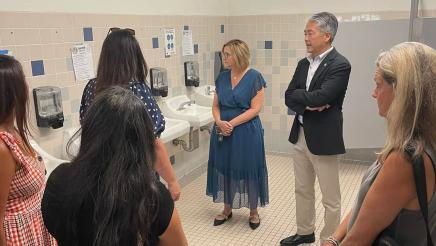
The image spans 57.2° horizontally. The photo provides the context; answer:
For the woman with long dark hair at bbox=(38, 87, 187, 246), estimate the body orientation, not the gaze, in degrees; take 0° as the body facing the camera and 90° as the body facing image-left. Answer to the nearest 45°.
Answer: approximately 180°

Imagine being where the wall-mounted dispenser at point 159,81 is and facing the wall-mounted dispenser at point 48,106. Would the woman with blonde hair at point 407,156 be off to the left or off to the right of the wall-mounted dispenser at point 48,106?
left

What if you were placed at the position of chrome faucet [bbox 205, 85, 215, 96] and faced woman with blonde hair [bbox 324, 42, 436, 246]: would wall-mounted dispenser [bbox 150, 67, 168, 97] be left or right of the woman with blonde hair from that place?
right

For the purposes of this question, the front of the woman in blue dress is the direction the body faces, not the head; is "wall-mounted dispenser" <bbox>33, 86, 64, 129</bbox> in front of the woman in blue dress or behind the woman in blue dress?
in front

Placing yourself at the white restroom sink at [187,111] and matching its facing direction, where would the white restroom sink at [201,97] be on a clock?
the white restroom sink at [201,97] is roughly at 8 o'clock from the white restroom sink at [187,111].

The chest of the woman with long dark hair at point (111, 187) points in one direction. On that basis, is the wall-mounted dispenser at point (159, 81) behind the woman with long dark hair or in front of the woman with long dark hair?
in front

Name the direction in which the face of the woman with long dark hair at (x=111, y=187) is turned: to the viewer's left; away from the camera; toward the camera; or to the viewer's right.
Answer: away from the camera

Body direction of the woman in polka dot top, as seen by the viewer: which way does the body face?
away from the camera

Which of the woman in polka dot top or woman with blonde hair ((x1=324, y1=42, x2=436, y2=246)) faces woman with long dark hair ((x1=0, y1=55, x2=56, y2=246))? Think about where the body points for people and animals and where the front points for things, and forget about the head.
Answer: the woman with blonde hair

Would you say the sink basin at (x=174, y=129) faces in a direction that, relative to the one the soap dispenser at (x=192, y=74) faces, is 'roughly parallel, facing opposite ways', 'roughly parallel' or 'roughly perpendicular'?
roughly parallel

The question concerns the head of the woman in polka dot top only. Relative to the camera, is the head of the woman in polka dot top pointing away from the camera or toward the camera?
away from the camera

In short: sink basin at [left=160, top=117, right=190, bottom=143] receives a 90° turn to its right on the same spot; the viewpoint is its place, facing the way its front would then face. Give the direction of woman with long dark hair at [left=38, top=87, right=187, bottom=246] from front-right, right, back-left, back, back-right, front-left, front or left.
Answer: front-left

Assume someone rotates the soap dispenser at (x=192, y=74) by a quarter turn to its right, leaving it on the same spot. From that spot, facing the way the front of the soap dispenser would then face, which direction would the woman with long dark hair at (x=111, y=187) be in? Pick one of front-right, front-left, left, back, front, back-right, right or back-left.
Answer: front-left

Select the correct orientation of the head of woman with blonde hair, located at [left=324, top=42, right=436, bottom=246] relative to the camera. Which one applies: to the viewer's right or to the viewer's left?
to the viewer's left

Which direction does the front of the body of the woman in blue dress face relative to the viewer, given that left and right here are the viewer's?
facing the viewer and to the left of the viewer

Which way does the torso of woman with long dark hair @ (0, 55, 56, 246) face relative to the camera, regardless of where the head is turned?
to the viewer's right

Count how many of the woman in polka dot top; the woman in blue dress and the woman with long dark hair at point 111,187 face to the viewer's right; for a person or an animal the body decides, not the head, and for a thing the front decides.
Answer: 0

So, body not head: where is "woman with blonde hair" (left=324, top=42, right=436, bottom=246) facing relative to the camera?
to the viewer's left
